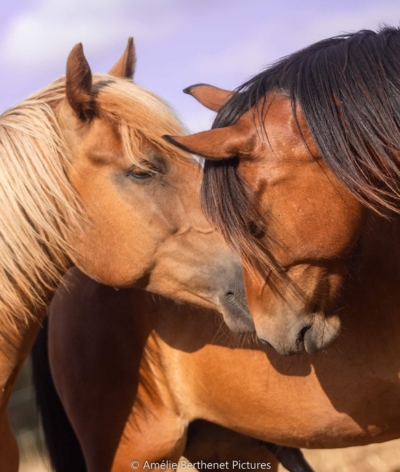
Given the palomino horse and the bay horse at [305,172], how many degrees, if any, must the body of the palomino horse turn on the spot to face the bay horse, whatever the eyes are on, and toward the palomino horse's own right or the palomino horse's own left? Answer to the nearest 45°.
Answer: approximately 45° to the palomino horse's own right

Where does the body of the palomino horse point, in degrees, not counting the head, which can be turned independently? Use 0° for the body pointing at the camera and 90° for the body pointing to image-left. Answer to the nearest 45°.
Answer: approximately 270°
